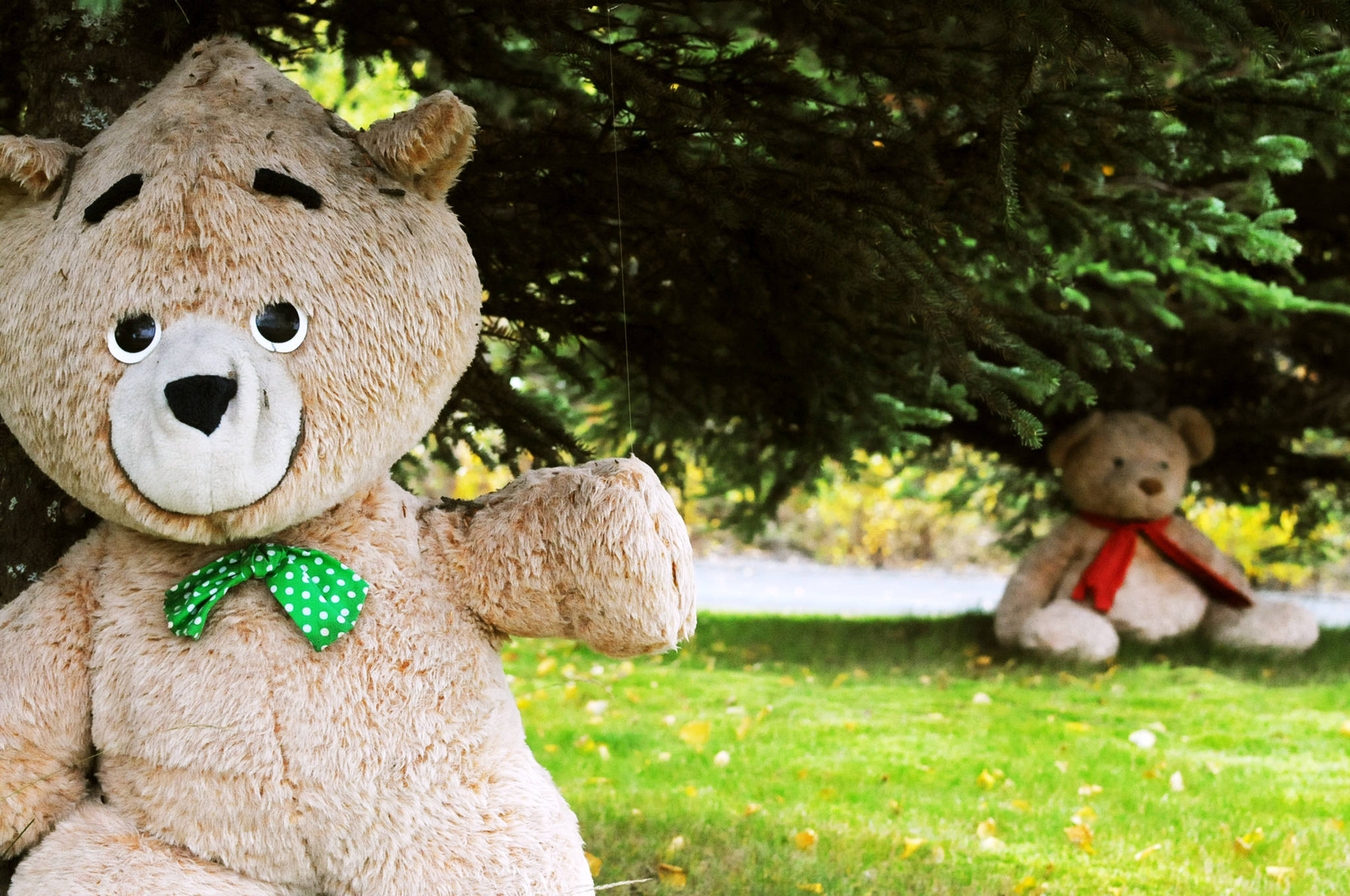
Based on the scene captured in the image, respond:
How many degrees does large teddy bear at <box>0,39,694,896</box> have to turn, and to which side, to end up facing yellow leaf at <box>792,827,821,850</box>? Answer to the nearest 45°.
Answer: approximately 135° to its left

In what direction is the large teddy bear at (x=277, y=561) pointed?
toward the camera

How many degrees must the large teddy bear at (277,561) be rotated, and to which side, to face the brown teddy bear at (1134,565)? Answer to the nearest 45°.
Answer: approximately 135° to its left
